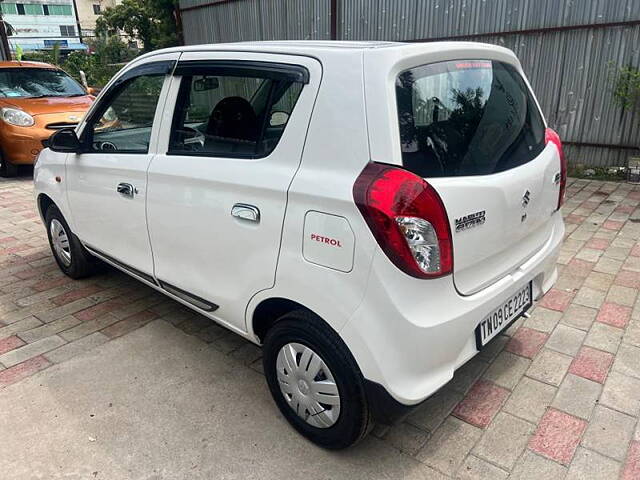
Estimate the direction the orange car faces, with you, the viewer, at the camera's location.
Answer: facing the viewer and to the right of the viewer

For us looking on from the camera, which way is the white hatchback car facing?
facing away from the viewer and to the left of the viewer

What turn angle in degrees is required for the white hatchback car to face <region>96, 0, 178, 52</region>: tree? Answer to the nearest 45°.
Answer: approximately 45° to its right

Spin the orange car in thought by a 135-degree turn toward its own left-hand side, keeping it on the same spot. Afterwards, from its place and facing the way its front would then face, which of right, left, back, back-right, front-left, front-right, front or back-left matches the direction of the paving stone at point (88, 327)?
back

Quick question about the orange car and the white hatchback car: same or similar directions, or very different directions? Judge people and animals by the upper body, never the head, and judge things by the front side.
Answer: very different directions

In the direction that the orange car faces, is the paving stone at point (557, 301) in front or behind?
in front

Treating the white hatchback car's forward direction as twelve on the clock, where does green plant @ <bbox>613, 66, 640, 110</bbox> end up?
The green plant is roughly at 3 o'clock from the white hatchback car.

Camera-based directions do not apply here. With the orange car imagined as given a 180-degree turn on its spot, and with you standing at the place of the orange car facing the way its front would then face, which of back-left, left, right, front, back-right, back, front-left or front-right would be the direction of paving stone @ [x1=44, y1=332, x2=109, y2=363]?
back-left
